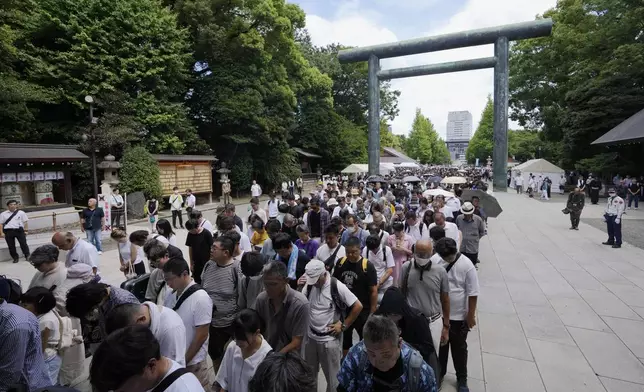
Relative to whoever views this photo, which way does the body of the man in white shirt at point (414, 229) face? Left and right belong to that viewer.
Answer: facing the viewer and to the left of the viewer

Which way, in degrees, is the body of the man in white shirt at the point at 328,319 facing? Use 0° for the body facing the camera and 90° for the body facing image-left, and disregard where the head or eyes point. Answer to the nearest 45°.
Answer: approximately 45°

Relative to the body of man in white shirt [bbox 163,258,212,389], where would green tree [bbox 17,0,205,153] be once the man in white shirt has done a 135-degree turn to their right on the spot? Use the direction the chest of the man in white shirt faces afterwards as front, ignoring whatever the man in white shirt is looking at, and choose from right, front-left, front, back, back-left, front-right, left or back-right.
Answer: front

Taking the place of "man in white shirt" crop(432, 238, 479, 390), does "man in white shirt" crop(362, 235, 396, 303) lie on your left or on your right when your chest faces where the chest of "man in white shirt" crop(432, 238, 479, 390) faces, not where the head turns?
on your right

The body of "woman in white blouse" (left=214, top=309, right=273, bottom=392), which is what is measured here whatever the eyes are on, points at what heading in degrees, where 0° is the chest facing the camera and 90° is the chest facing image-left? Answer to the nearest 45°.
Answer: approximately 45°

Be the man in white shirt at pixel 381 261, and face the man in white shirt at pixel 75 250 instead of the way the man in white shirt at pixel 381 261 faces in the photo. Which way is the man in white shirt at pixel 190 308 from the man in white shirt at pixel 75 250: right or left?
left

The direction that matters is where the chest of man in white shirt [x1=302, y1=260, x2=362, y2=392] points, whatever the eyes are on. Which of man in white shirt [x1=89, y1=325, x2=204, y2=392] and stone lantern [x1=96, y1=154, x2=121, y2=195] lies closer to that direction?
the man in white shirt
